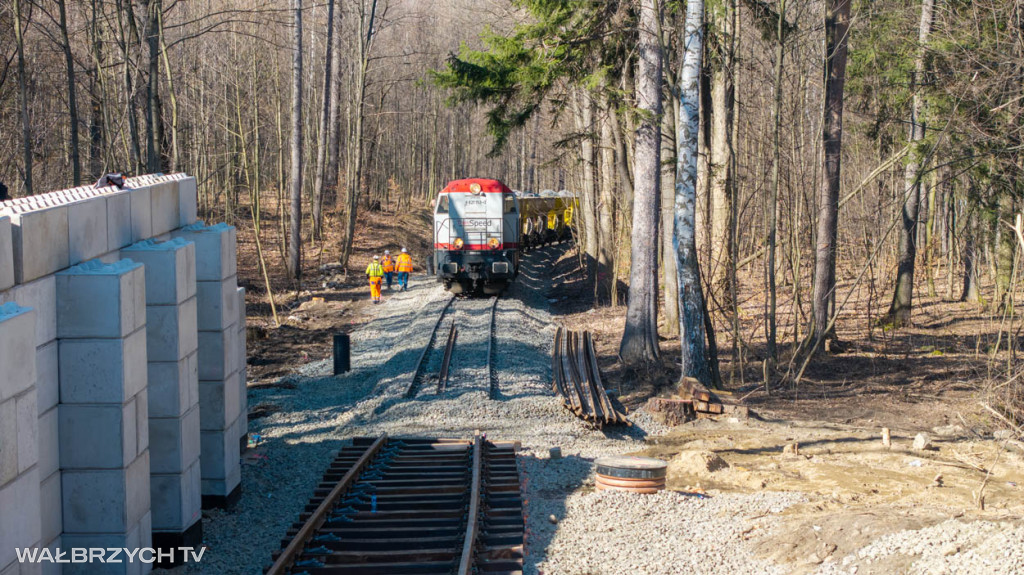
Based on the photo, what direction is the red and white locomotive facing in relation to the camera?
toward the camera

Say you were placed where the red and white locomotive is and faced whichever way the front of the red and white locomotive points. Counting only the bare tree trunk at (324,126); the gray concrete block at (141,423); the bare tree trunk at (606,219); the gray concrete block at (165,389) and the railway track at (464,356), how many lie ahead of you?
3

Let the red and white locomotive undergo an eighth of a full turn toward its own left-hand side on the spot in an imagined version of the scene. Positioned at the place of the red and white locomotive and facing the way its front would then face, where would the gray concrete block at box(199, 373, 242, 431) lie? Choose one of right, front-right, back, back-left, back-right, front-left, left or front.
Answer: front-right

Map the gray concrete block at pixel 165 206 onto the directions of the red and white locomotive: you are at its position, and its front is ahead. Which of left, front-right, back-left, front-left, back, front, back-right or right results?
front

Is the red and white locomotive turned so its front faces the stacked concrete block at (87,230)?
yes

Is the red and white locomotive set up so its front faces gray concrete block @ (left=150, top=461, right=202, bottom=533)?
yes

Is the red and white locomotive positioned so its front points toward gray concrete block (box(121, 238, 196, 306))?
yes

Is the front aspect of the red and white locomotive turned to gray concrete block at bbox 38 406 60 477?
yes

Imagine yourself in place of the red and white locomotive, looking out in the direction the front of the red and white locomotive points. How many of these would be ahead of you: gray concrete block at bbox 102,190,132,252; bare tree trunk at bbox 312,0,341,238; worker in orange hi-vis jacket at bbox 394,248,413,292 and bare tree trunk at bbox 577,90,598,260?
1

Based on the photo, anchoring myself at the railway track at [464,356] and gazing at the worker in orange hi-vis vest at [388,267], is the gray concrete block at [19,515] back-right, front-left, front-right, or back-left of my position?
back-left

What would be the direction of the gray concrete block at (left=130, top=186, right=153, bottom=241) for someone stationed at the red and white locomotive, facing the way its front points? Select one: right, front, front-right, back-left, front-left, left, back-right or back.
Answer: front

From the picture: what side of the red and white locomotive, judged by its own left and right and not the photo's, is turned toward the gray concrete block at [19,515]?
front

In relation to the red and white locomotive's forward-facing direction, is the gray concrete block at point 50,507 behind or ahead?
ahead

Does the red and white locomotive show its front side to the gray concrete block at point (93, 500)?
yes

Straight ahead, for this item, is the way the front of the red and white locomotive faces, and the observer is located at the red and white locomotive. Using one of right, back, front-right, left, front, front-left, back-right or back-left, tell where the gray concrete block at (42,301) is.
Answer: front

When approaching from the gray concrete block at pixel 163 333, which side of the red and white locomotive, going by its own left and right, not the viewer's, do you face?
front

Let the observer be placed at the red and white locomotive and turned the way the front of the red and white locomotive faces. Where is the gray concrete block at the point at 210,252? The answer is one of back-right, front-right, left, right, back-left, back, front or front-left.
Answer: front

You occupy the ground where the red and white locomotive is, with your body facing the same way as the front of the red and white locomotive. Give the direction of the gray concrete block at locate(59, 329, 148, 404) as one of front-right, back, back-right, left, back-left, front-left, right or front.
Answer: front

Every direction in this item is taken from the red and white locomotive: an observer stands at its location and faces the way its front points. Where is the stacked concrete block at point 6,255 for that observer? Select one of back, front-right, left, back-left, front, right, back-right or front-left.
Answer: front
